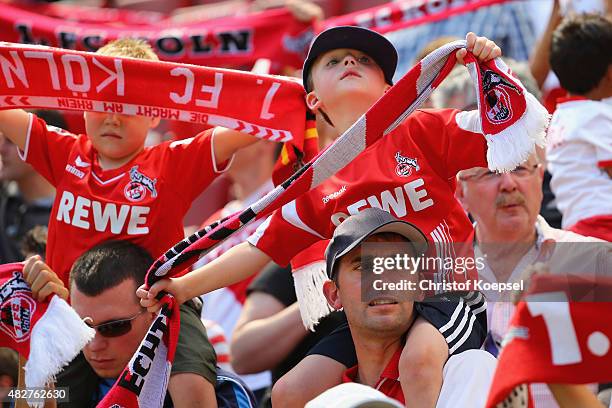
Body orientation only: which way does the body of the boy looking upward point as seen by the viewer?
toward the camera

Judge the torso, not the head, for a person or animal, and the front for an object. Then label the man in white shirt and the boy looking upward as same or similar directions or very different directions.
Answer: same or similar directions

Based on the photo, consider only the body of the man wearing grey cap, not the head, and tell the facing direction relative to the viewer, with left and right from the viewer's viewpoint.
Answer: facing the viewer and to the right of the viewer

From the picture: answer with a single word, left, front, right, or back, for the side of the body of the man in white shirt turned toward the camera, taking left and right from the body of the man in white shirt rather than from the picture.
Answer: front

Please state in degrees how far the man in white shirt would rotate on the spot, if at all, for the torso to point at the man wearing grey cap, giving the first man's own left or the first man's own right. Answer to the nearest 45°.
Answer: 0° — they already face them

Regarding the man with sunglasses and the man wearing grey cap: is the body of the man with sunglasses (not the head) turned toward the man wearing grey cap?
no

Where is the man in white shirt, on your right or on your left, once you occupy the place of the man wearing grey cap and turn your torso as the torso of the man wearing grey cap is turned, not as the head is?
on your left

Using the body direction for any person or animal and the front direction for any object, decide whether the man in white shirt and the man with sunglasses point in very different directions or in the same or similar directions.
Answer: same or similar directions

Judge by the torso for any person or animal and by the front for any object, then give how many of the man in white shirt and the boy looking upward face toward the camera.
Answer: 2

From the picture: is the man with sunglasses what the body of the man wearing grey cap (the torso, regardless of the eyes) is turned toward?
no

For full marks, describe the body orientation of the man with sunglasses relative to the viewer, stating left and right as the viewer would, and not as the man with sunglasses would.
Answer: facing the viewer and to the left of the viewer
